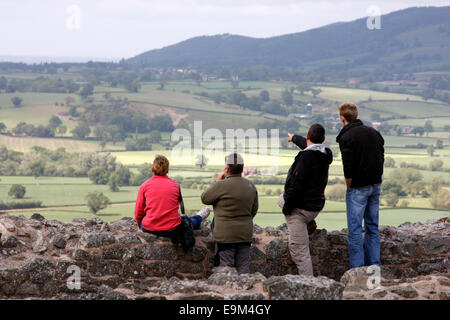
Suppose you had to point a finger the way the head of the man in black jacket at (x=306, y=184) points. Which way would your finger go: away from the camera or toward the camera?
away from the camera

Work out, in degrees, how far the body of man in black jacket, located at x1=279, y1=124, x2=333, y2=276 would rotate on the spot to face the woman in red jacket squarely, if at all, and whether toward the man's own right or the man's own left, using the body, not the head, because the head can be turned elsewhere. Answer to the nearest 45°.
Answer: approximately 45° to the man's own left

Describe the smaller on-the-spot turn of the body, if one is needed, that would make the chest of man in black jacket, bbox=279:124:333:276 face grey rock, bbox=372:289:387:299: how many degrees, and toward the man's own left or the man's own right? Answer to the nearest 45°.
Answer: approximately 180°

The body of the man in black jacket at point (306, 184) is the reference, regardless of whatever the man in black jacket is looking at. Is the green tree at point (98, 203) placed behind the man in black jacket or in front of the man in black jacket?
in front

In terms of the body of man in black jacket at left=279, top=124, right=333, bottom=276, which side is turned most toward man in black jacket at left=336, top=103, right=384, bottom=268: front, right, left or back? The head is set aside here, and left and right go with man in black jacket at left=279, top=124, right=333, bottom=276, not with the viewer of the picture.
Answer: right

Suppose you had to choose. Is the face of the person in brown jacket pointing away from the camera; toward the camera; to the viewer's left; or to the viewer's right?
away from the camera

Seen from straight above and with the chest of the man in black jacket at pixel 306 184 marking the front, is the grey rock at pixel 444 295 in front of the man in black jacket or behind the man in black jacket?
behind

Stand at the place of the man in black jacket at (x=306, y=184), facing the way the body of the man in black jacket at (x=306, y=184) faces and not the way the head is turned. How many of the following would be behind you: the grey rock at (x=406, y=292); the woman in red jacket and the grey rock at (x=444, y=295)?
2

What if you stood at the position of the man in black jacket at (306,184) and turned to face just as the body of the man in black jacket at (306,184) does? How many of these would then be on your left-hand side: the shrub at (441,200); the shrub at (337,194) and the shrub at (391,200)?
0

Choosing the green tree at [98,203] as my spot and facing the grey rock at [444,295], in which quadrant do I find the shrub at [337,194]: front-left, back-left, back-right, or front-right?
front-left

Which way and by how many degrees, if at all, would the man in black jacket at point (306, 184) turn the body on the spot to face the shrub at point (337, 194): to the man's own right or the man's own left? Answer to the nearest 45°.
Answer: approximately 45° to the man's own right

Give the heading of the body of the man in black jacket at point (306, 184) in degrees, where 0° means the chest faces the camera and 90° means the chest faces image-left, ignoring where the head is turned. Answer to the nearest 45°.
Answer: approximately 135°

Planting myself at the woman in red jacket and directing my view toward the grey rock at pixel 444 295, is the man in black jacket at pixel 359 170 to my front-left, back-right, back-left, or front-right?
front-left

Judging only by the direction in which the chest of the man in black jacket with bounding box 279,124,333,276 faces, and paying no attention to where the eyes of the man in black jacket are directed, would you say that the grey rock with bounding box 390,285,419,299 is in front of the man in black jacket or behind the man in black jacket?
behind

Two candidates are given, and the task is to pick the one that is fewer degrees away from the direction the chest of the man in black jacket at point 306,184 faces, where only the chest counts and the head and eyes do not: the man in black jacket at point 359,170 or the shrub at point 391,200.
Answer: the shrub
